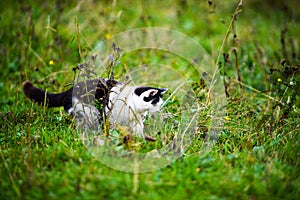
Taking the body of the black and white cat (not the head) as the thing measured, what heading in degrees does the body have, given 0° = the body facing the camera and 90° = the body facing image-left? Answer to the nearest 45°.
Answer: approximately 270°
